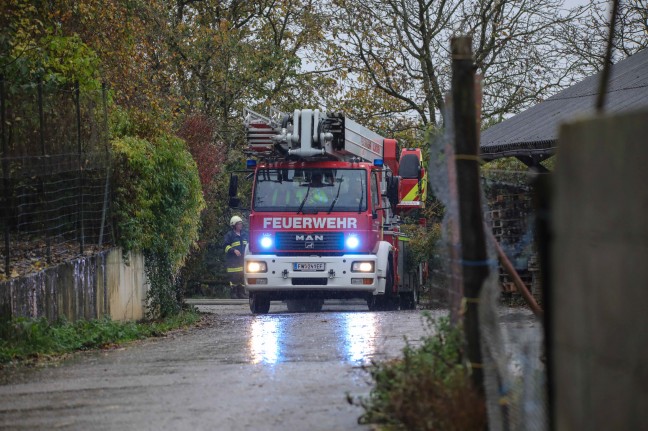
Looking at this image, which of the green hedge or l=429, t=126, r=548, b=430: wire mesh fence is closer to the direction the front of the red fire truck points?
the wire mesh fence

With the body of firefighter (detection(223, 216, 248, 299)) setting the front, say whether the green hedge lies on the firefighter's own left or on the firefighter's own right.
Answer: on the firefighter's own right

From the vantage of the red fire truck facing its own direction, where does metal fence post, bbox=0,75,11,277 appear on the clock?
The metal fence post is roughly at 1 o'clock from the red fire truck.

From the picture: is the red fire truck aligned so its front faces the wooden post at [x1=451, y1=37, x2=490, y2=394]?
yes

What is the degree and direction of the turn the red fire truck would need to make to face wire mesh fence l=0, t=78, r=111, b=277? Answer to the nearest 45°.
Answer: approximately 45° to its right

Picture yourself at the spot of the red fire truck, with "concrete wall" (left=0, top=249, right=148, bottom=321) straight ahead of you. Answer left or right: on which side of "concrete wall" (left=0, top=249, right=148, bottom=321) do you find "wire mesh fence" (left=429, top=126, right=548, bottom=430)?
left

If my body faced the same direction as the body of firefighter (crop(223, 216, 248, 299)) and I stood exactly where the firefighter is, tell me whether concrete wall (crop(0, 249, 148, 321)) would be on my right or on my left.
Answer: on my right
